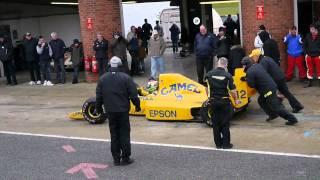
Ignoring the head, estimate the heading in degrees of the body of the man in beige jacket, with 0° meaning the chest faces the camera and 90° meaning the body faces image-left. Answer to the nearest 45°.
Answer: approximately 0°

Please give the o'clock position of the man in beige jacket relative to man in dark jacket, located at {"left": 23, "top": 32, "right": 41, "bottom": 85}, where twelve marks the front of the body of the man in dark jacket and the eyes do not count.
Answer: The man in beige jacket is roughly at 10 o'clock from the man in dark jacket.

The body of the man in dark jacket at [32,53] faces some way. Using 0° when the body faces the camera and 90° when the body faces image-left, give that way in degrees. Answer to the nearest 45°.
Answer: approximately 0°

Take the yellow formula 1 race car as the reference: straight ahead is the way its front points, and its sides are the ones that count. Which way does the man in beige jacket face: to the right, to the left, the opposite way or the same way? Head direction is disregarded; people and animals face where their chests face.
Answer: to the left

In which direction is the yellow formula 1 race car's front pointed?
to the viewer's left
